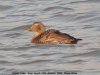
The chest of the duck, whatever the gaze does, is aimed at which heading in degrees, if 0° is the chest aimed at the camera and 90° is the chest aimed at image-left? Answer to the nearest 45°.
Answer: approximately 90°
